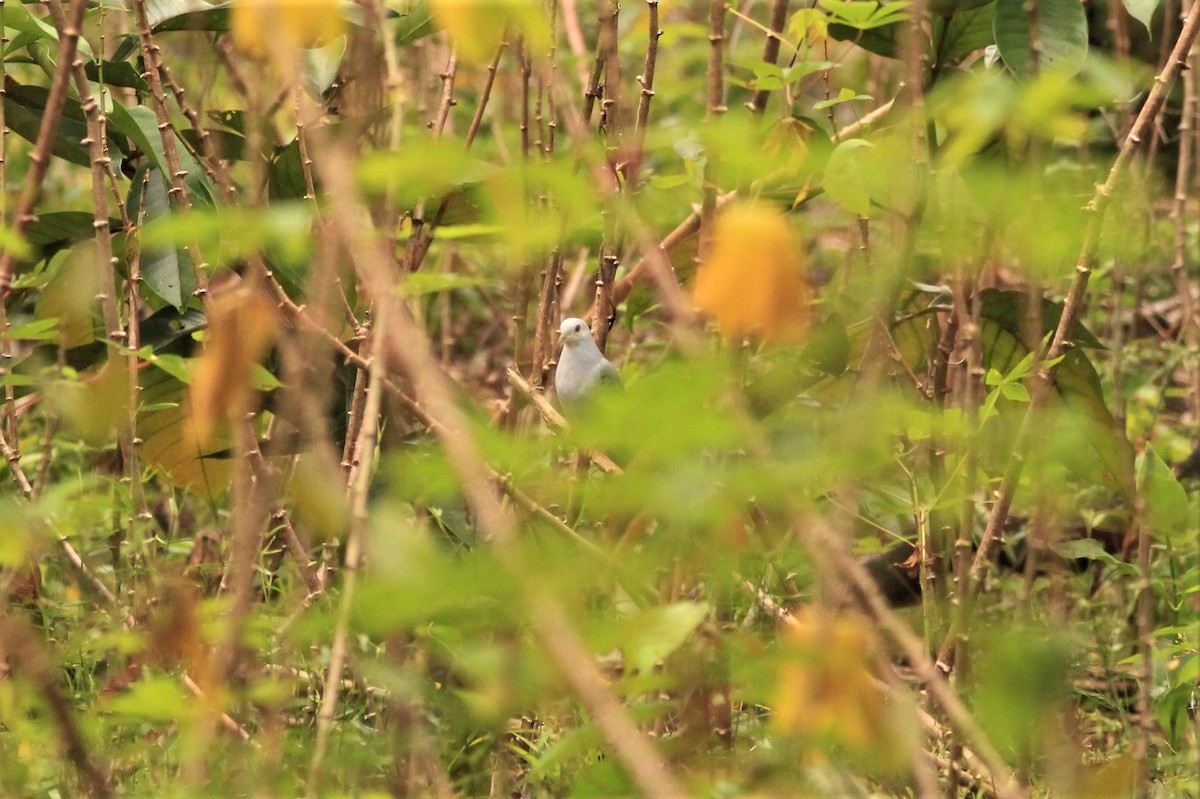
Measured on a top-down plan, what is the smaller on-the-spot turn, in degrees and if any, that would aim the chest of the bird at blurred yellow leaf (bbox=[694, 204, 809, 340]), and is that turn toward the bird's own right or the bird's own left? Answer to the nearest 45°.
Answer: approximately 45° to the bird's own left

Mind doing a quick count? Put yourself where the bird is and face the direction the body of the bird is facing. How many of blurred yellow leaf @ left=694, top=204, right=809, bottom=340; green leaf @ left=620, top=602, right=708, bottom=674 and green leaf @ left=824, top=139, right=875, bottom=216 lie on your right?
0

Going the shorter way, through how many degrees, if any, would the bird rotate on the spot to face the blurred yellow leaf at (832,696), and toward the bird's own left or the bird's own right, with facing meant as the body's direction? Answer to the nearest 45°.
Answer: approximately 45° to the bird's own left

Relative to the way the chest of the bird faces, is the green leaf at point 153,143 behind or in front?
in front

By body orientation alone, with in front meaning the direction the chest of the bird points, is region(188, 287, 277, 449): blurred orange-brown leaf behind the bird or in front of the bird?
in front

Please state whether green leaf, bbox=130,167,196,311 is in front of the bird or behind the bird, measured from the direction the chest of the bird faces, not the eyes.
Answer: in front

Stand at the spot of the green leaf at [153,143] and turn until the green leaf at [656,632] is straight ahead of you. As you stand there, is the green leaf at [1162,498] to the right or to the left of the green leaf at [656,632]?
left

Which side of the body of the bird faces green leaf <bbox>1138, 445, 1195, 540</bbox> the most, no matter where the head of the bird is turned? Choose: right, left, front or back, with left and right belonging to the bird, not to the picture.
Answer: left

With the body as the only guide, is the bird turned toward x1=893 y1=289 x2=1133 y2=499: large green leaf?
no

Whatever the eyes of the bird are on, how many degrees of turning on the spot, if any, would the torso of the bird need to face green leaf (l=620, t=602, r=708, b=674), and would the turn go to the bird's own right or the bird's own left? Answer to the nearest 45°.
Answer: approximately 45° to the bird's own left

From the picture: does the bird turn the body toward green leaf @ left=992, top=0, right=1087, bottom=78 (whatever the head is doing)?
no

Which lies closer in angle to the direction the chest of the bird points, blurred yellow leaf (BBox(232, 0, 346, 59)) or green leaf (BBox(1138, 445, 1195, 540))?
the blurred yellow leaf

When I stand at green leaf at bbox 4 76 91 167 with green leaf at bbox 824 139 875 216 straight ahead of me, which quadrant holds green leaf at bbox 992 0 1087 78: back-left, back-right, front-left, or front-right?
front-left
